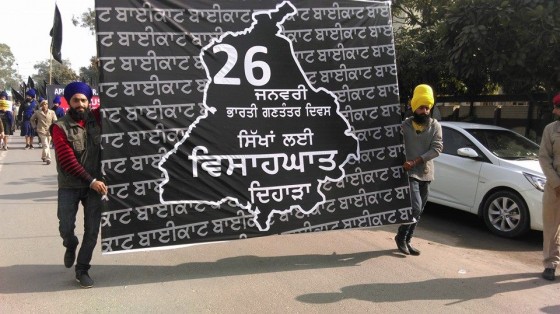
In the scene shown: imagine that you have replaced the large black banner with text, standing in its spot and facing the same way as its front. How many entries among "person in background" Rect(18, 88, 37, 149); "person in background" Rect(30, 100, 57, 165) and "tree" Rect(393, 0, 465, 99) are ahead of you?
0

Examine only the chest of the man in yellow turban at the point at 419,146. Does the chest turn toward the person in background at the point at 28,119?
no

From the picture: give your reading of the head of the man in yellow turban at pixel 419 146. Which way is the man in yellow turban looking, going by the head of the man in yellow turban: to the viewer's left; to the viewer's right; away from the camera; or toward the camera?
toward the camera

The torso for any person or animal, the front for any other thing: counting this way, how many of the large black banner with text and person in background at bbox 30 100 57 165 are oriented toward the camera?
2

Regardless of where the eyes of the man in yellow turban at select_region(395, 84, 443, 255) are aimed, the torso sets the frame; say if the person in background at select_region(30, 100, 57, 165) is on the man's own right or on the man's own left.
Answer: on the man's own right

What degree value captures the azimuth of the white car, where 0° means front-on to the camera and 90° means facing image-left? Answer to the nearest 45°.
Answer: approximately 315°

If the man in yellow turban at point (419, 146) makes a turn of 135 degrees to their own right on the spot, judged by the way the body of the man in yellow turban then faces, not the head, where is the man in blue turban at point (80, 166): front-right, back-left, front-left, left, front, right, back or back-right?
left

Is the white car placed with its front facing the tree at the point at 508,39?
no

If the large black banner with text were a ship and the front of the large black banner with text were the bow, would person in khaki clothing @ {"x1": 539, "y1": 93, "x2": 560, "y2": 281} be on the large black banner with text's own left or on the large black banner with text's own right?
on the large black banner with text's own left

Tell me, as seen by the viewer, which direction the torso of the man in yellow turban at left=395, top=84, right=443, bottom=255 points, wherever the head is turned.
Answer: toward the camera

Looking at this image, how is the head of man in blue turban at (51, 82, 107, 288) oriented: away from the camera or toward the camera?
toward the camera

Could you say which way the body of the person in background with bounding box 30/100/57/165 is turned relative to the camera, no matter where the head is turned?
toward the camera

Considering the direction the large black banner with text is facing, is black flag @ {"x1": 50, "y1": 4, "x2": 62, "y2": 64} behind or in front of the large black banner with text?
behind

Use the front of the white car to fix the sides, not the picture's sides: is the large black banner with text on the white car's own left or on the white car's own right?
on the white car's own right

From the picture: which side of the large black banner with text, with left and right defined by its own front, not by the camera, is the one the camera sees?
front
